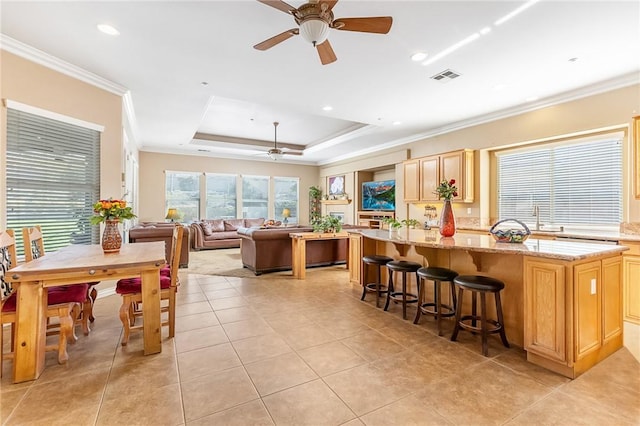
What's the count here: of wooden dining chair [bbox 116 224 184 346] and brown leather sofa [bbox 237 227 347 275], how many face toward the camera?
0

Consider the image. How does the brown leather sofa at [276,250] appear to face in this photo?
away from the camera

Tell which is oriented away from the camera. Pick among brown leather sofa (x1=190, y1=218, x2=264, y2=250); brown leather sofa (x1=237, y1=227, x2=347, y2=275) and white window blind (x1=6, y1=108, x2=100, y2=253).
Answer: brown leather sofa (x1=237, y1=227, x2=347, y2=275)

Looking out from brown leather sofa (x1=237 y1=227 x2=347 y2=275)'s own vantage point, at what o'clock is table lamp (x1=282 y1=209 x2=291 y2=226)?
The table lamp is roughly at 12 o'clock from the brown leather sofa.

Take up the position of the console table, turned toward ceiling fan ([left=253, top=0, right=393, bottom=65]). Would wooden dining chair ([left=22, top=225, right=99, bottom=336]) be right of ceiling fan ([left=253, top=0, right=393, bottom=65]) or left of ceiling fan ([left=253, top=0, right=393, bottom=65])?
right

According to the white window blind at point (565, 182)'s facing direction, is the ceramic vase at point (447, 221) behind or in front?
in front

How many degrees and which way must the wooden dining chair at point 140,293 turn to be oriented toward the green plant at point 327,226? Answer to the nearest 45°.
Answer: approximately 135° to its right

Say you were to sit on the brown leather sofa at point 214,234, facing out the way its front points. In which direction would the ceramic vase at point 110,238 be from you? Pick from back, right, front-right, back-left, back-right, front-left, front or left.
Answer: front

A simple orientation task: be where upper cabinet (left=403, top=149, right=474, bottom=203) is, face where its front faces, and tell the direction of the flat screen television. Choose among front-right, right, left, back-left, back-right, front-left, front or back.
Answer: right

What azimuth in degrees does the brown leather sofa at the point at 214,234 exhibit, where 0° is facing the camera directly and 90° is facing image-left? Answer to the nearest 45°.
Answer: approximately 0°

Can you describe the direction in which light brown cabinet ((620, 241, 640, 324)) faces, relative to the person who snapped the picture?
facing the viewer and to the left of the viewer

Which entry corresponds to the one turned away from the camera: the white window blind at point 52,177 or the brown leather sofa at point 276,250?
the brown leather sofa

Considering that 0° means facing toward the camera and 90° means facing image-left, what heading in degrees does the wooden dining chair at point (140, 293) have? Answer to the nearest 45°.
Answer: approximately 90°
